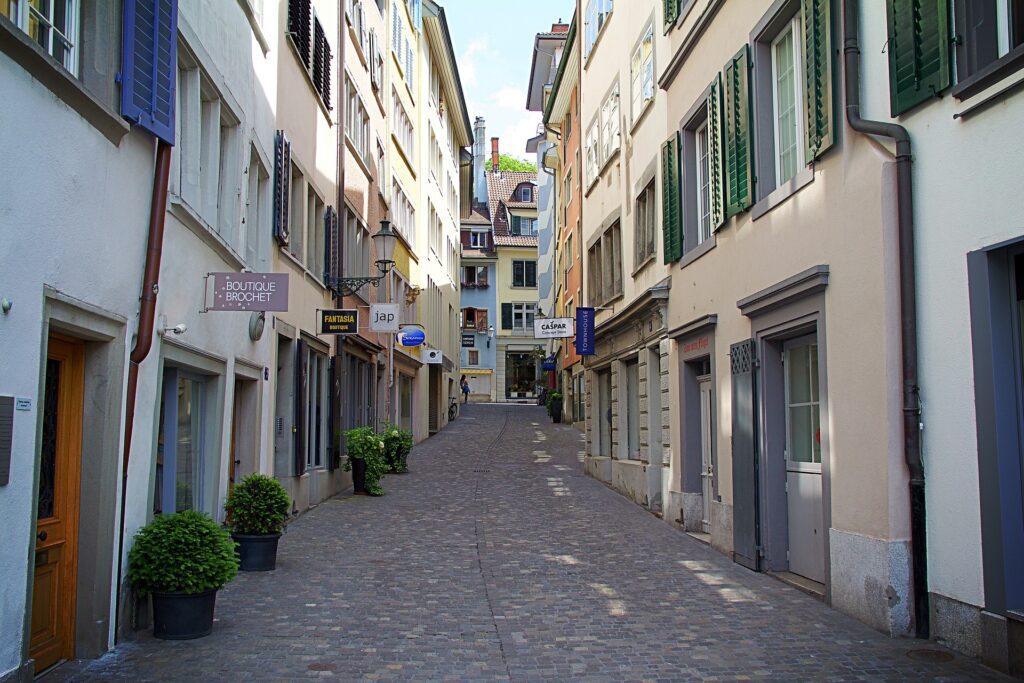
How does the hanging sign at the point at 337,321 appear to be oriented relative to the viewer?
toward the camera

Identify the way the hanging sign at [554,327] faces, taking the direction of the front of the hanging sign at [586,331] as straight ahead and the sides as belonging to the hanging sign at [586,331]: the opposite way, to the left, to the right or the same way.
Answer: the same way

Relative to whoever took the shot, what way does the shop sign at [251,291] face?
facing the viewer

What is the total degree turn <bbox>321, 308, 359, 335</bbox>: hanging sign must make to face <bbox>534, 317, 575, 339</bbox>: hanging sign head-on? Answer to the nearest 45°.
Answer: approximately 135° to its left

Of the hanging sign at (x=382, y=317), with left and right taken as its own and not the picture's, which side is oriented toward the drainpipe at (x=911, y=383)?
front

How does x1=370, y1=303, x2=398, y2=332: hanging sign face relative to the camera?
toward the camera

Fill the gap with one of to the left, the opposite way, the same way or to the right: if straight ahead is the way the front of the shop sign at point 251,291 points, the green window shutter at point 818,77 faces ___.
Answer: to the right

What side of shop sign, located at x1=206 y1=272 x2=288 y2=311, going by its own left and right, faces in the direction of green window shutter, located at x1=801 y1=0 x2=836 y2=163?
left

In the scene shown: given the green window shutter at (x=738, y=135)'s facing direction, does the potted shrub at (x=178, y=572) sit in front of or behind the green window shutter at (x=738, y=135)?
in front

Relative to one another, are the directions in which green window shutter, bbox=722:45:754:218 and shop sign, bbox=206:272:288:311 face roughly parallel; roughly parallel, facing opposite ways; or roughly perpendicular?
roughly perpendicular

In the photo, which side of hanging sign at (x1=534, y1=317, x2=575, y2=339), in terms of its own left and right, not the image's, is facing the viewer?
front

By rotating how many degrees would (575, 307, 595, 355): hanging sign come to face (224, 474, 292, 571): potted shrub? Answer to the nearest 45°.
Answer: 0° — it already faces it

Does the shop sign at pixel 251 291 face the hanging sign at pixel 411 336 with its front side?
no

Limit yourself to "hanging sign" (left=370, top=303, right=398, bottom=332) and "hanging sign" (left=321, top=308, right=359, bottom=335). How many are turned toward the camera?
2

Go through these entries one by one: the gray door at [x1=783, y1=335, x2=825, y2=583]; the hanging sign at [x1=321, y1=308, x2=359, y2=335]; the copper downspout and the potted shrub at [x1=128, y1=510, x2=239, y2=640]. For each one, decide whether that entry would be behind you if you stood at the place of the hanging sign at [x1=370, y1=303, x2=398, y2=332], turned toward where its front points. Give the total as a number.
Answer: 0

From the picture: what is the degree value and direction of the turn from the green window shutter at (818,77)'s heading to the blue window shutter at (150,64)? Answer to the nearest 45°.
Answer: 0° — it already faces it

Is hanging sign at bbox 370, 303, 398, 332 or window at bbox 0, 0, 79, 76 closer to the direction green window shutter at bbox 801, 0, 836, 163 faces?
the window
